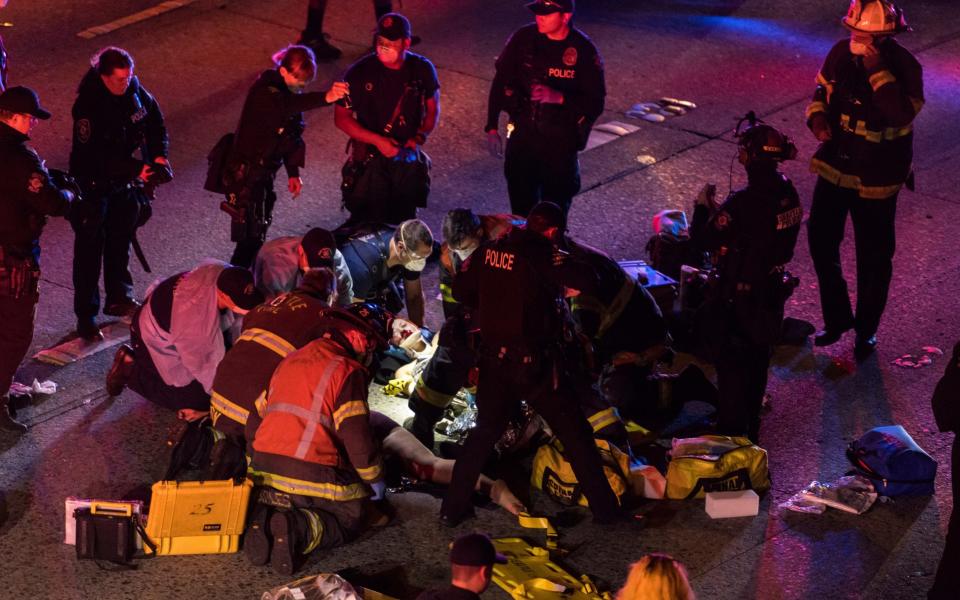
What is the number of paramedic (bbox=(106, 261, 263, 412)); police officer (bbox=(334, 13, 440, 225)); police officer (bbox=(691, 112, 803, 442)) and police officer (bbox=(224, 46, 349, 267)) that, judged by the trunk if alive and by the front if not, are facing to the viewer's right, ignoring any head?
2

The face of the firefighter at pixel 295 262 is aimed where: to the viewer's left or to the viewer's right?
to the viewer's right

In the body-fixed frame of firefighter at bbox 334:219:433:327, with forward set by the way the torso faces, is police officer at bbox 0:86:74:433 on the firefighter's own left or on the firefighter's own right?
on the firefighter's own right

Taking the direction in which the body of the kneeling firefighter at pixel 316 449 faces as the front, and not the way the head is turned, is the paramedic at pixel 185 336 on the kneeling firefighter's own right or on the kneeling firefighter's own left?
on the kneeling firefighter's own left

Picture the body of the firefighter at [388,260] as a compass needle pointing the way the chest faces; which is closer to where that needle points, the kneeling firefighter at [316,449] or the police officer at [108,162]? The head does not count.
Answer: the kneeling firefighter

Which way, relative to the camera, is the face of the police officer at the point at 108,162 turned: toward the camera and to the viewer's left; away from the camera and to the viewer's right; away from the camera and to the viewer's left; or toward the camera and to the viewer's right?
toward the camera and to the viewer's right

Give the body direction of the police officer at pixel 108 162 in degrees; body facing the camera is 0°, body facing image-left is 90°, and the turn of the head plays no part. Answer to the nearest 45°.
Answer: approximately 315°

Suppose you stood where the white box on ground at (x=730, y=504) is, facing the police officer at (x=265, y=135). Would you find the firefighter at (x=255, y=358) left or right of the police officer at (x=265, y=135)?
left

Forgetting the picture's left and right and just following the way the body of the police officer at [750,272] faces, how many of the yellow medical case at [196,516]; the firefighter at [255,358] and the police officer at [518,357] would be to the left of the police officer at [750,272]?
3

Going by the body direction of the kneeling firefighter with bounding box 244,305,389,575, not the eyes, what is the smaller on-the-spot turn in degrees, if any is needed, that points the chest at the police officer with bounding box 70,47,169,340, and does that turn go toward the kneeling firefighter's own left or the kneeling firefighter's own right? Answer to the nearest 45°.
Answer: approximately 90° to the kneeling firefighter's own left

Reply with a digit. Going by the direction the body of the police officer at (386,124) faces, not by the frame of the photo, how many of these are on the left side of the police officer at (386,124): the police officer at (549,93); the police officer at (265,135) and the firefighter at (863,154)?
2

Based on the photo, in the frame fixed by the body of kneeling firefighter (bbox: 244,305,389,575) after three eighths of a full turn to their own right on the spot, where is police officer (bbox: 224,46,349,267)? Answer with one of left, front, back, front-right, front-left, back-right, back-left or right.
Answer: back

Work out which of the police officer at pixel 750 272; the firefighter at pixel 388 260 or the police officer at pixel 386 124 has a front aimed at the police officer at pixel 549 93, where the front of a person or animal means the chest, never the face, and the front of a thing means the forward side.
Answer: the police officer at pixel 750 272

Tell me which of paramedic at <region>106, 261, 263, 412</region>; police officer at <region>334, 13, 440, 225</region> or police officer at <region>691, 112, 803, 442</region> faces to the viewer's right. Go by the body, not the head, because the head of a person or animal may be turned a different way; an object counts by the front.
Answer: paramedic at <region>106, 261, 263, 412</region>

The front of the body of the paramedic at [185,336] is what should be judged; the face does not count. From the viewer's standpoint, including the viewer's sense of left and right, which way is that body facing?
facing to the right of the viewer

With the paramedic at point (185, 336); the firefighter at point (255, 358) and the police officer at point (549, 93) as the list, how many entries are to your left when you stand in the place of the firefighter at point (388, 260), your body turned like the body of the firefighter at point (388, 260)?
1

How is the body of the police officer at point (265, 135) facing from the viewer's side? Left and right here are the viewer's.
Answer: facing to the right of the viewer
